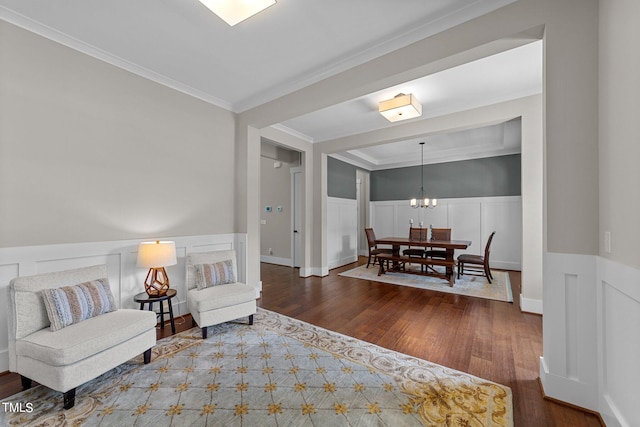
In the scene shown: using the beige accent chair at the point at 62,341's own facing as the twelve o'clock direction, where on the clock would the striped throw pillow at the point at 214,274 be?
The striped throw pillow is roughly at 10 o'clock from the beige accent chair.

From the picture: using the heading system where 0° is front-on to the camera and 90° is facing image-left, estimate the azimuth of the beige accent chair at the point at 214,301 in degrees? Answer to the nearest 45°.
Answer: approximately 315°

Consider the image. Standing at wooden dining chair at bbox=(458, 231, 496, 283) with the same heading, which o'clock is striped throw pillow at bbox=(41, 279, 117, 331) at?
The striped throw pillow is roughly at 10 o'clock from the wooden dining chair.

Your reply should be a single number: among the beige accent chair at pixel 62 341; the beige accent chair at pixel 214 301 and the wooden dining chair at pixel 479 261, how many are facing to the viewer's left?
1

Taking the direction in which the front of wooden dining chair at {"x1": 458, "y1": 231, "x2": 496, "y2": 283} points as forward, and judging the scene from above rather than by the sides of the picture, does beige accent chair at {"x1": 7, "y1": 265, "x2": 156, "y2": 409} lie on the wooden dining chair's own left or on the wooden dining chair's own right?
on the wooden dining chair's own left

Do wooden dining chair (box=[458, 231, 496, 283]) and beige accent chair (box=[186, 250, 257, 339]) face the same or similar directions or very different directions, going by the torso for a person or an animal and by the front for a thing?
very different directions

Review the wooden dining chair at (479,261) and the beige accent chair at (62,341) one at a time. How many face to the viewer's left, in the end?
1

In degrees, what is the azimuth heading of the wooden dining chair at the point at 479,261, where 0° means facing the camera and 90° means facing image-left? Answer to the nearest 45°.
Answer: approximately 90°

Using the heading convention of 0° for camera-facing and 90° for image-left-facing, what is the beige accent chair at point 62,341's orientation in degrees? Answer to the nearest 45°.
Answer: approximately 315°
